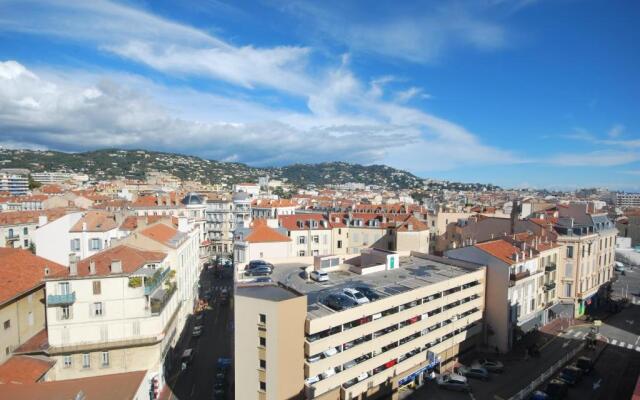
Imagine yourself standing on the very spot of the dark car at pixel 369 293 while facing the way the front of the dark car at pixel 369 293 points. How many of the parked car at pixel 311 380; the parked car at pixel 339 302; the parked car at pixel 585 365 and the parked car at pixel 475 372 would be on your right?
2

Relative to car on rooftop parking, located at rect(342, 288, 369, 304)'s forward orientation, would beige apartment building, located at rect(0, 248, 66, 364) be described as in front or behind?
behind

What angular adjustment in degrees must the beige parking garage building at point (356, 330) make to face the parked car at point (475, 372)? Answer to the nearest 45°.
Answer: approximately 90° to its left

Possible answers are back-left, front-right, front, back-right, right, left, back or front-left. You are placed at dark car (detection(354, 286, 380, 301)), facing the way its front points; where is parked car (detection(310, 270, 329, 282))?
back

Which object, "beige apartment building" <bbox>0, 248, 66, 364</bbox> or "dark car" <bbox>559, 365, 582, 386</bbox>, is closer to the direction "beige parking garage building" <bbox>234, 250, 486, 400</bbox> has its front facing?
the dark car

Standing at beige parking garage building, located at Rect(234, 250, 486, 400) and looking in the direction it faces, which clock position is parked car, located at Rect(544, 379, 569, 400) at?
The parked car is roughly at 10 o'clock from the beige parking garage building.

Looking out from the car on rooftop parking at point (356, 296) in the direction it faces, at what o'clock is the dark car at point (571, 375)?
The dark car is roughly at 10 o'clock from the car on rooftop parking.

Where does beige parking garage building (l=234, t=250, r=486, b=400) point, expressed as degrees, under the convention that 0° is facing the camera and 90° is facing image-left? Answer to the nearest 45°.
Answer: approximately 315°

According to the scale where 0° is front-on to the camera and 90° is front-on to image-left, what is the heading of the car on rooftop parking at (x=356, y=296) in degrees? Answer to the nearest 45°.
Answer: approximately 315°

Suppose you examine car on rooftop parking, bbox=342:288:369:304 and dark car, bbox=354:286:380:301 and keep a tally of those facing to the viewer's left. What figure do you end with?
0

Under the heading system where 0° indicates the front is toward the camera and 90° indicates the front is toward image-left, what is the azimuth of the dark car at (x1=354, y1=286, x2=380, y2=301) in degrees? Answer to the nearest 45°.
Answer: approximately 315°

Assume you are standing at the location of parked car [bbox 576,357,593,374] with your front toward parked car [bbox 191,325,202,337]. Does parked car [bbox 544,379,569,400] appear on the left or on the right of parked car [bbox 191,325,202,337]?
left
